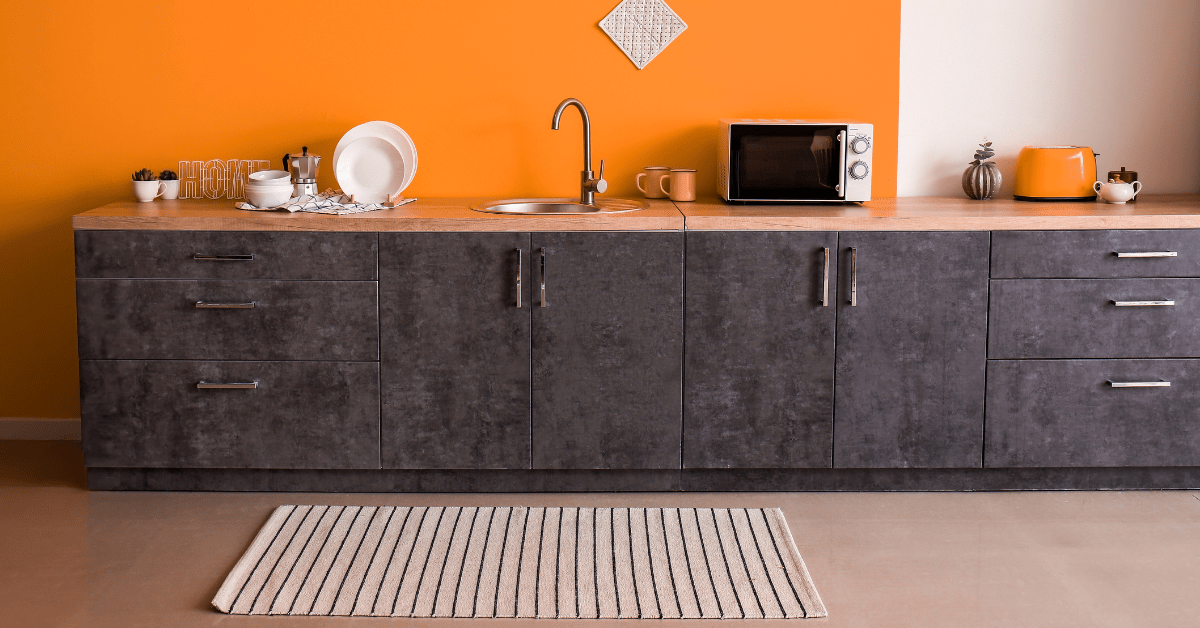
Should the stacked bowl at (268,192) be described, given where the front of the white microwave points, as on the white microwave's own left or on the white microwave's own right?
on the white microwave's own right

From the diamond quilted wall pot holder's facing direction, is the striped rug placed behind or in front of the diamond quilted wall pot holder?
in front

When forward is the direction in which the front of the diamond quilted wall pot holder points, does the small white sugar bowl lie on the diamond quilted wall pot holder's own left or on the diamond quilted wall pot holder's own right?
on the diamond quilted wall pot holder's own left

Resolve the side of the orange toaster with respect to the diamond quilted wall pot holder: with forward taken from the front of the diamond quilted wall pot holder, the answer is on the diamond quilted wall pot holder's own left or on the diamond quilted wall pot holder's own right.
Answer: on the diamond quilted wall pot holder's own left

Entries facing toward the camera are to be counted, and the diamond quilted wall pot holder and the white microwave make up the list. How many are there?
2

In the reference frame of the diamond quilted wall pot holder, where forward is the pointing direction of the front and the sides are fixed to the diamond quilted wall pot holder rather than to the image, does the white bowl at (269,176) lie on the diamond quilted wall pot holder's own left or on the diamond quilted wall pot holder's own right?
on the diamond quilted wall pot holder's own right

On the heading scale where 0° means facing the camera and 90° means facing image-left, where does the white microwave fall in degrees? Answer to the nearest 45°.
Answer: approximately 0°

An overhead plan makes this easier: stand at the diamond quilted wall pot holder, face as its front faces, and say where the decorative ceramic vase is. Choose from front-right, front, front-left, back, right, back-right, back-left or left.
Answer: left

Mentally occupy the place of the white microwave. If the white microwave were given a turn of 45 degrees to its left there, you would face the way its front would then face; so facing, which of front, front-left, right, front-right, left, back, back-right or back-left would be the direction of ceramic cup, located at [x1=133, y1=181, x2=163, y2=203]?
back-right

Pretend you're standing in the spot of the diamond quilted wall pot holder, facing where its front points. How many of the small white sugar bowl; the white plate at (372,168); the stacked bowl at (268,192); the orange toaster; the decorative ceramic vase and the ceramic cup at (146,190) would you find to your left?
3
